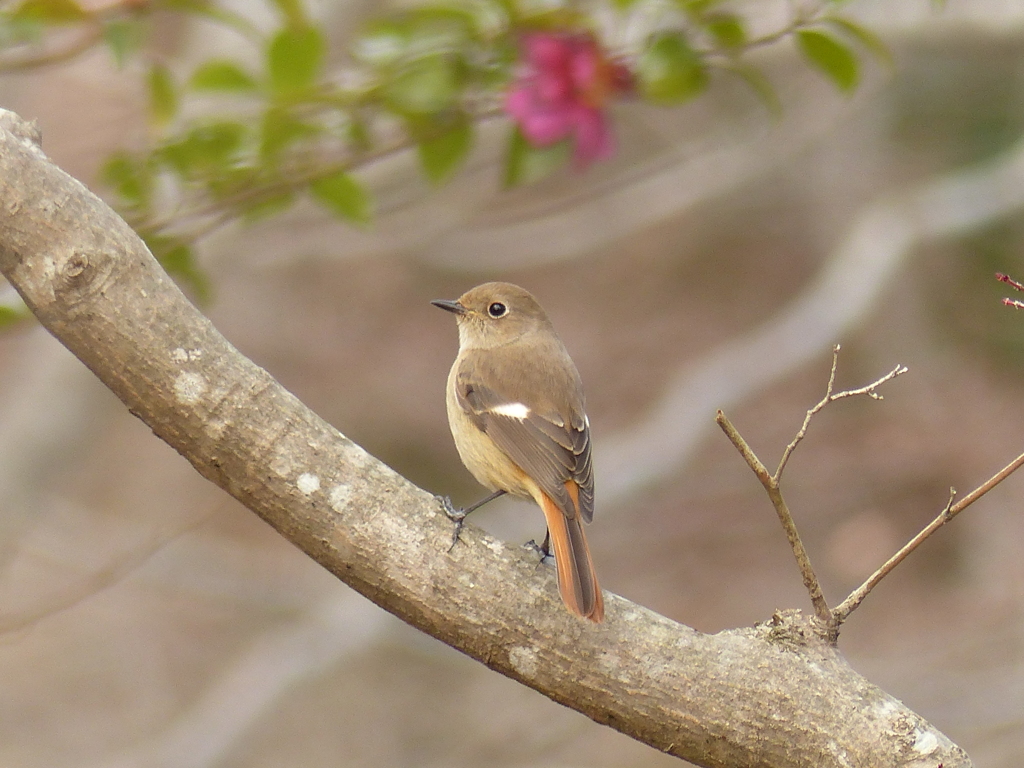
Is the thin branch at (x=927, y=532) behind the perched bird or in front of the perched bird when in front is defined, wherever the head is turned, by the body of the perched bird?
behind

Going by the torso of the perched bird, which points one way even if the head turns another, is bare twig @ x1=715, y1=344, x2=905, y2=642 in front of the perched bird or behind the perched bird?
behind

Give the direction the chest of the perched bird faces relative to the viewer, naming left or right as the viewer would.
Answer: facing away from the viewer and to the left of the viewer
